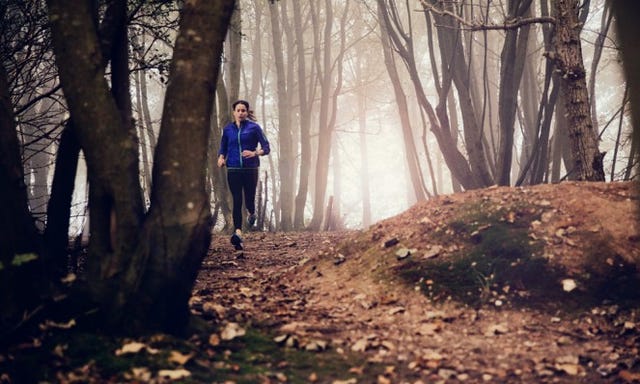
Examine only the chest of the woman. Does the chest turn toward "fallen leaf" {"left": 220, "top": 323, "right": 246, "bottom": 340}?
yes

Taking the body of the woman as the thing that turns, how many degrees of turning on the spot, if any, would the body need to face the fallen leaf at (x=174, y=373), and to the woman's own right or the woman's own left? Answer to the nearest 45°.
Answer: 0° — they already face it

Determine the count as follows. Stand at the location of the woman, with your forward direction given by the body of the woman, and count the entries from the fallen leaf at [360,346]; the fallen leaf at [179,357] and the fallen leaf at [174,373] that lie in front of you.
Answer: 3

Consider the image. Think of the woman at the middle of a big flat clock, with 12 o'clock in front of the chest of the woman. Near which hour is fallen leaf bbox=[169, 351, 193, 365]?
The fallen leaf is roughly at 12 o'clock from the woman.

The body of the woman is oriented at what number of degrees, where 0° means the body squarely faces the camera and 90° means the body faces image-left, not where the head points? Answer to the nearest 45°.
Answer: approximately 0°

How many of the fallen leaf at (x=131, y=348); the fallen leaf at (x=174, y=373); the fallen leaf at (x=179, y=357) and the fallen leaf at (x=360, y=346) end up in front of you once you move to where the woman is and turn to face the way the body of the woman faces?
4

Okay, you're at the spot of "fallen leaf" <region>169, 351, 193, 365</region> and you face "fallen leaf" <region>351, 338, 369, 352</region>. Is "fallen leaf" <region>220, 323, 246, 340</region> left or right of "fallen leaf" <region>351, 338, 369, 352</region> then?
left

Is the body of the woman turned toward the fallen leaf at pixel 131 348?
yes
